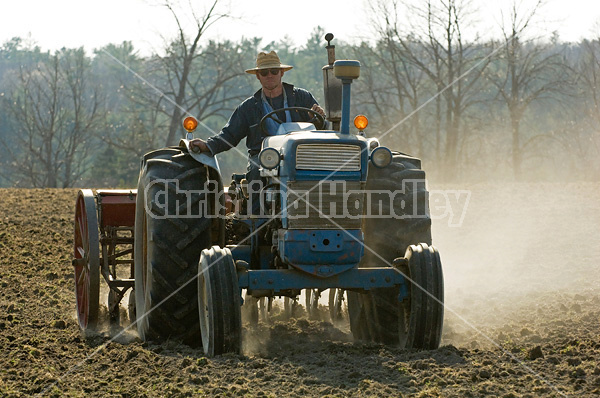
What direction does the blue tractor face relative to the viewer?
toward the camera

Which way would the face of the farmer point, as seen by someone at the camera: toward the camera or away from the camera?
toward the camera

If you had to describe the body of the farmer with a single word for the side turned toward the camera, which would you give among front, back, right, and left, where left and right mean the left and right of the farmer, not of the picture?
front
